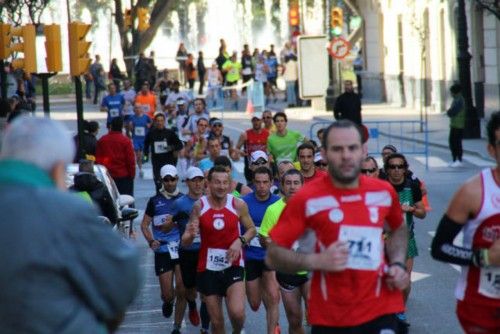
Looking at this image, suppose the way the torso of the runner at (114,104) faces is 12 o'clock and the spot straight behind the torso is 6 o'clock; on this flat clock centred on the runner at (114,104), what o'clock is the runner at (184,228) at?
the runner at (184,228) is roughly at 12 o'clock from the runner at (114,104).

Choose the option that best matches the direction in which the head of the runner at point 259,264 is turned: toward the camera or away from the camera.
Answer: toward the camera

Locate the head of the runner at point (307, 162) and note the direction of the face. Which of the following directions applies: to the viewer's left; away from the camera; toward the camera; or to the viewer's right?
toward the camera

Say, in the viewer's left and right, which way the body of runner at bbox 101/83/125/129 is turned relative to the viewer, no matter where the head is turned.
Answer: facing the viewer

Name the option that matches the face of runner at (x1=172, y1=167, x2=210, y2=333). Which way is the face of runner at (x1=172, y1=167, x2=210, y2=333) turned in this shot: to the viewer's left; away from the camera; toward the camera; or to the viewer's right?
toward the camera

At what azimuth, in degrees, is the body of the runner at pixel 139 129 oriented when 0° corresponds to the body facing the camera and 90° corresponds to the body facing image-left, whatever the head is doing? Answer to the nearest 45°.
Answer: approximately 0°

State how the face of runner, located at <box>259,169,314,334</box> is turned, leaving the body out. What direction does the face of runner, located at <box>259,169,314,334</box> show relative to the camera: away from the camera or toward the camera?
toward the camera

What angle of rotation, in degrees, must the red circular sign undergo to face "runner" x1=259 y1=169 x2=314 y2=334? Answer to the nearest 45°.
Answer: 0° — it already faces them

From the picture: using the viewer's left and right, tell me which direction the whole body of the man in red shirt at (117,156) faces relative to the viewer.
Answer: facing away from the viewer

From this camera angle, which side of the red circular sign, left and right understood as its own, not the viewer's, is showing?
front
